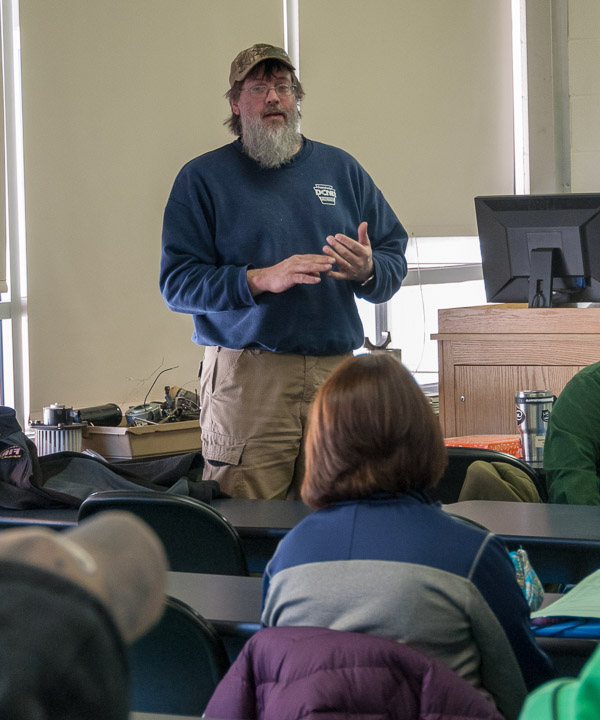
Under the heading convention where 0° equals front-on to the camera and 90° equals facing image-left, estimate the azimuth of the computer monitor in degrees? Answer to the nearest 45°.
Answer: approximately 180°

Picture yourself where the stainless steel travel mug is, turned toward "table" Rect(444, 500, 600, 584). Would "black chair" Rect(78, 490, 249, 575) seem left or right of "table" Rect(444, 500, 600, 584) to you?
right

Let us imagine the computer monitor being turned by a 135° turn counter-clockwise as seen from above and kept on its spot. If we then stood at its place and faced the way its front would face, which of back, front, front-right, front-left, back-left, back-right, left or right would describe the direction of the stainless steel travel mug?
front-left

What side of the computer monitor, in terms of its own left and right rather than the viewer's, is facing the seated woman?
back

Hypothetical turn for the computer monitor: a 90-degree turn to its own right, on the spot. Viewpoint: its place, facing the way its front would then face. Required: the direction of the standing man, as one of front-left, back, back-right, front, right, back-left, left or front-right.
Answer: back-right

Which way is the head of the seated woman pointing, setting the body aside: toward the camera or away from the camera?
away from the camera

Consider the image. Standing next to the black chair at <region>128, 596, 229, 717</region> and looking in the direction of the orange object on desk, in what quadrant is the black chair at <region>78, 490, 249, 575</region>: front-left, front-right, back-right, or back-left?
front-left
